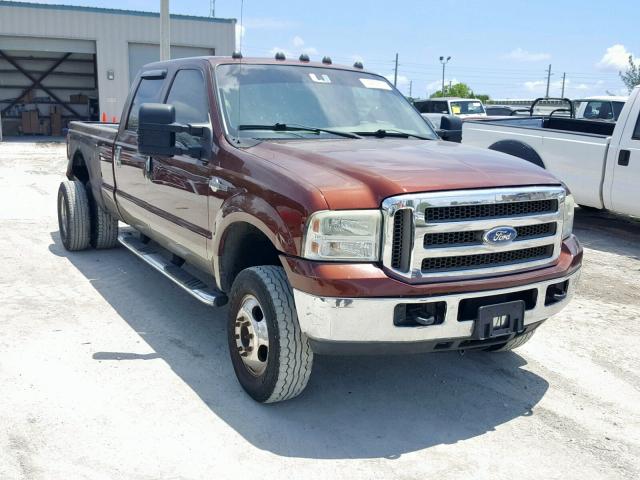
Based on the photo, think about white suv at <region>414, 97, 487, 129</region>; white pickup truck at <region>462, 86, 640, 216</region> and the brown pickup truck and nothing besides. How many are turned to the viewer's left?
0

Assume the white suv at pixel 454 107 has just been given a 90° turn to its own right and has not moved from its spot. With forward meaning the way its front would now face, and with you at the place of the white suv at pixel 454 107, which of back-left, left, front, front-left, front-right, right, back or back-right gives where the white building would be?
front-right

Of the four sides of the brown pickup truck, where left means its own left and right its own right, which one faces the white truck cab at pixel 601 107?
left

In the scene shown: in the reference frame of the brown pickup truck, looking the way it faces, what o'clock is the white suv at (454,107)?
The white suv is roughly at 8 o'clock from the brown pickup truck.

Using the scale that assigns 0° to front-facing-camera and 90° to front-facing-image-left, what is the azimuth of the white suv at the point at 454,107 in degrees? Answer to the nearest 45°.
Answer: approximately 315°

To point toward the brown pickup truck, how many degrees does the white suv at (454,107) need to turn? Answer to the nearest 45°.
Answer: approximately 45° to its right

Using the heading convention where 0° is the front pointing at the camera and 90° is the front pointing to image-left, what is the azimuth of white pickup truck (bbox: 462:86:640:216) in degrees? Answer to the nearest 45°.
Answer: approximately 315°

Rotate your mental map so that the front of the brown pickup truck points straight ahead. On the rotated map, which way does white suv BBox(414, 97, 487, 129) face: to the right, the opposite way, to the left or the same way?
the same way

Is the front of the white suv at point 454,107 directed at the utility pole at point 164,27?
no

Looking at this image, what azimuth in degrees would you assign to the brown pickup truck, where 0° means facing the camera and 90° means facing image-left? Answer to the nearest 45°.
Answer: approximately 315°

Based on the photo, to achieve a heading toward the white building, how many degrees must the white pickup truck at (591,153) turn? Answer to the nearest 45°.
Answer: approximately 180°

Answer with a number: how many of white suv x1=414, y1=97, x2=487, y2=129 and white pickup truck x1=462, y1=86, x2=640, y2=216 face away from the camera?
0

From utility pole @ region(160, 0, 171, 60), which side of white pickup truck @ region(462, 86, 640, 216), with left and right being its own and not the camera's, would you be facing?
back

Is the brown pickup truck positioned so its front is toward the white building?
no
